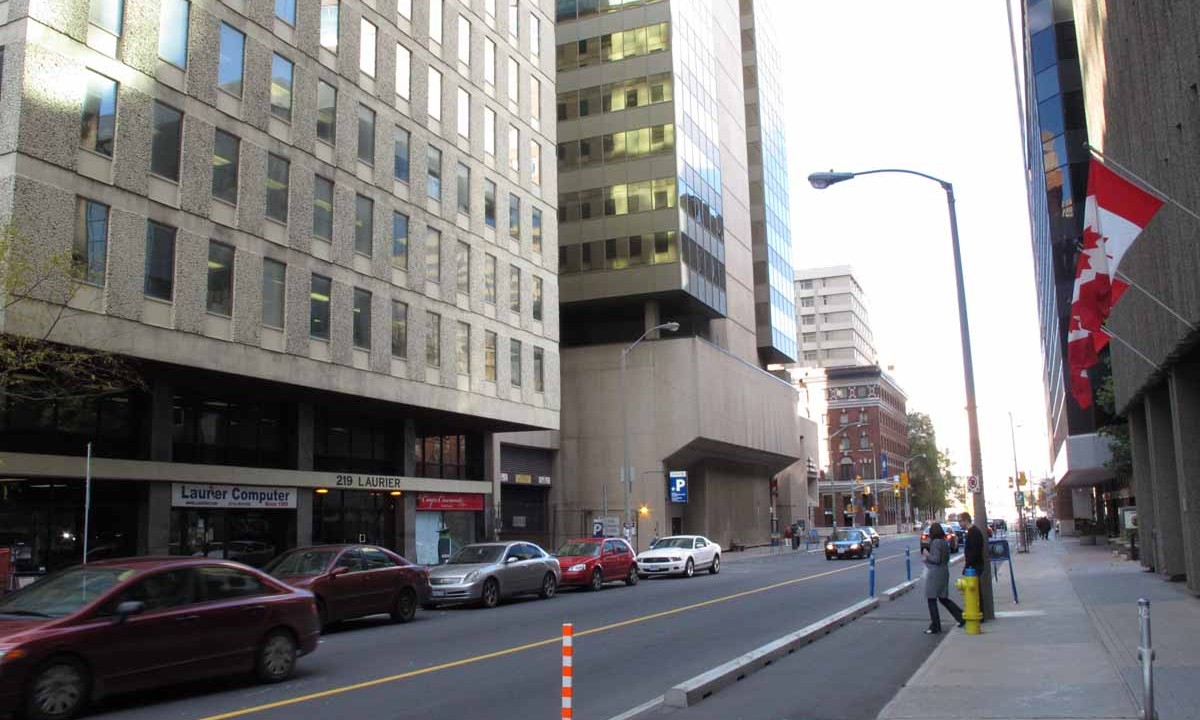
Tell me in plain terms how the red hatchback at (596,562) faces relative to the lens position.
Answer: facing the viewer and to the left of the viewer

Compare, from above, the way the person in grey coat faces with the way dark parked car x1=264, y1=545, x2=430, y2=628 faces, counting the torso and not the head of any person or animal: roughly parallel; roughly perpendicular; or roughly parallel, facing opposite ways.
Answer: roughly perpendicular

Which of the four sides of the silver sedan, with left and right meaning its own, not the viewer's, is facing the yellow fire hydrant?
left

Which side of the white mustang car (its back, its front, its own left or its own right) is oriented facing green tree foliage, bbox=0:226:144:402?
front

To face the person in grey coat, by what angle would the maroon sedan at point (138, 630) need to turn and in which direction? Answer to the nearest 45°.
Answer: approximately 135° to its left

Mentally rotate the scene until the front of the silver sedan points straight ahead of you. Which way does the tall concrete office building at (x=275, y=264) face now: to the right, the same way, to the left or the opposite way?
to the left

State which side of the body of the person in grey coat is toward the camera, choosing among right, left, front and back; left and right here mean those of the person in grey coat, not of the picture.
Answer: left

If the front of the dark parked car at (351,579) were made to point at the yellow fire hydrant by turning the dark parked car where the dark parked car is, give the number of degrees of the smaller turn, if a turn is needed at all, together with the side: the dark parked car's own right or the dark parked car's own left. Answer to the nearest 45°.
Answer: approximately 90° to the dark parked car's own left
